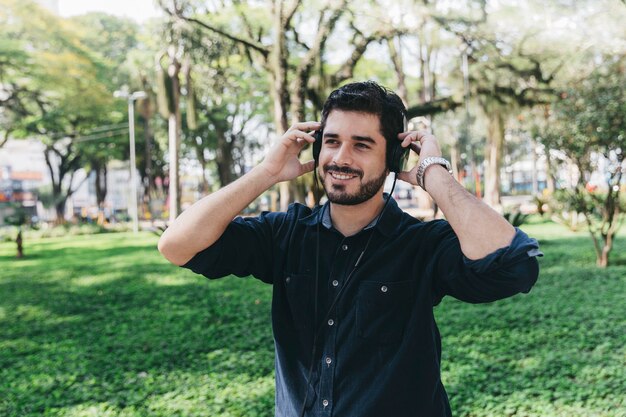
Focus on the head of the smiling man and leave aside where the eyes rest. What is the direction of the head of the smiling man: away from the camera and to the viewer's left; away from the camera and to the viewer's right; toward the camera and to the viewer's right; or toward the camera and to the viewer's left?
toward the camera and to the viewer's left

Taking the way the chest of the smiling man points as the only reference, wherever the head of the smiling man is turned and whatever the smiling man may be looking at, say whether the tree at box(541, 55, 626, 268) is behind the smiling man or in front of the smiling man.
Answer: behind

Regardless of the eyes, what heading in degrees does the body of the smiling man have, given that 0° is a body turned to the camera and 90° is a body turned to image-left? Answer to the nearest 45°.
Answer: approximately 45°

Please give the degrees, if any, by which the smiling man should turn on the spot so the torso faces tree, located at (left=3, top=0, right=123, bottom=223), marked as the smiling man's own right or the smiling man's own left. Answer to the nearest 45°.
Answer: approximately 90° to the smiling man's own right

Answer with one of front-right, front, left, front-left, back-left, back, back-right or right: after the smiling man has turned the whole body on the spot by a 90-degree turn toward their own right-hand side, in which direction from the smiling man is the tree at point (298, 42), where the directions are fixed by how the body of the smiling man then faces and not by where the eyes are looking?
front-right
